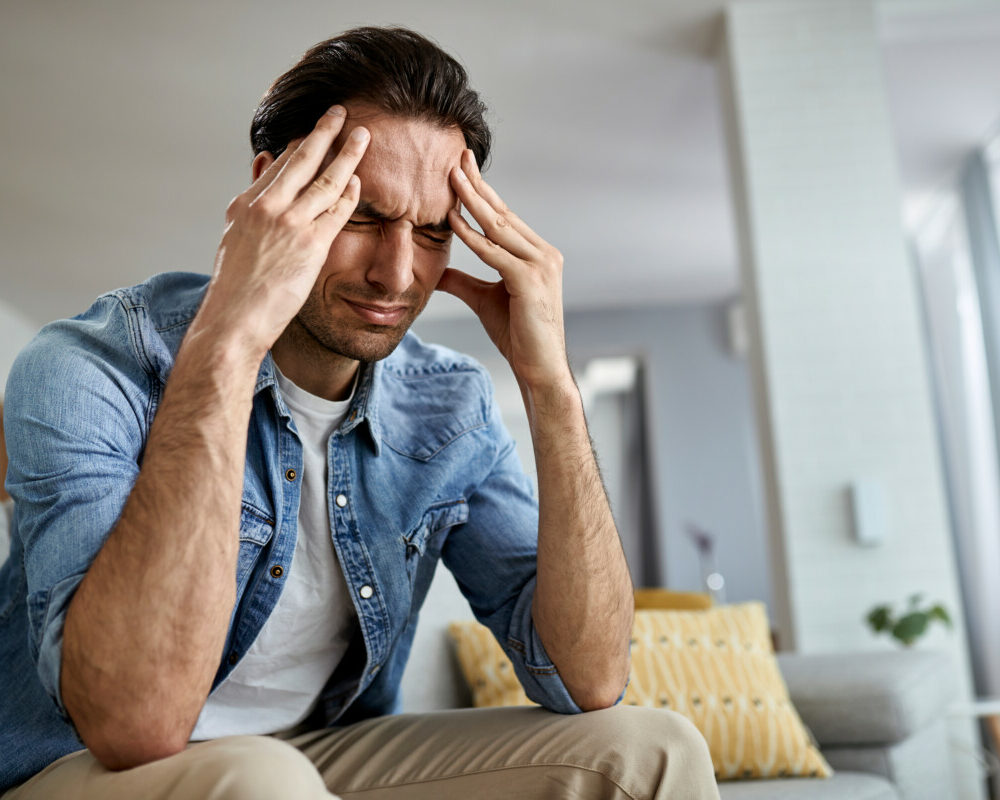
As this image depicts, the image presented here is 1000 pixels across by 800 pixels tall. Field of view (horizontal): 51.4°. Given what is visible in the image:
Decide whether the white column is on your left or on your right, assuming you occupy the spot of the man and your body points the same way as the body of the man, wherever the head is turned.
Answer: on your left

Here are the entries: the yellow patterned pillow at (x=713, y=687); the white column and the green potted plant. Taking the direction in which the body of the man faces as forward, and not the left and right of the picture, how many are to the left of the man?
3

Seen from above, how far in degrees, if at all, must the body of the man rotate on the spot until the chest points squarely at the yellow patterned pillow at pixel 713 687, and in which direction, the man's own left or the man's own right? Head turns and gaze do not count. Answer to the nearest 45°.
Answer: approximately 90° to the man's own left

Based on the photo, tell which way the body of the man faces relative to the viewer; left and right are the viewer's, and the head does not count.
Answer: facing the viewer and to the right of the viewer

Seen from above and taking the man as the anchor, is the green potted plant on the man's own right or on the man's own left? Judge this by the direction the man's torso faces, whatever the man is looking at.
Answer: on the man's own left
